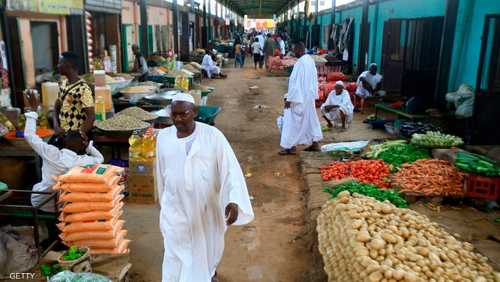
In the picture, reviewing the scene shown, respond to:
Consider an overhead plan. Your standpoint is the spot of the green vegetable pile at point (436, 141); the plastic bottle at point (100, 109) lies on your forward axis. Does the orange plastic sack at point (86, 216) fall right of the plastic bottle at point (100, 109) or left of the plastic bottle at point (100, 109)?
left

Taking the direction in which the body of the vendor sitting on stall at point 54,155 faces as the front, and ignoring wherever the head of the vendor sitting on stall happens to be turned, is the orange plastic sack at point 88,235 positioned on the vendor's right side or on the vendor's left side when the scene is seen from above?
on the vendor's right side

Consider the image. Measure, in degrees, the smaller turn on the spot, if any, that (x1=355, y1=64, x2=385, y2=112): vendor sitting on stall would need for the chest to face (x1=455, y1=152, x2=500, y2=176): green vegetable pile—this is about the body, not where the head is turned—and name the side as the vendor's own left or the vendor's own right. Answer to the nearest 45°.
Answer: approximately 45° to the vendor's own left

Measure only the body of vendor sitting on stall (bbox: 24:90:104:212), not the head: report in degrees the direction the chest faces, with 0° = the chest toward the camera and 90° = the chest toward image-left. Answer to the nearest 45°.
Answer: approximately 225°

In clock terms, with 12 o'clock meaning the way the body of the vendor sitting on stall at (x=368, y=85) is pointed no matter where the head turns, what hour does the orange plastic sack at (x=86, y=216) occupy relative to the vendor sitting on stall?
The orange plastic sack is roughly at 11 o'clock from the vendor sitting on stall.

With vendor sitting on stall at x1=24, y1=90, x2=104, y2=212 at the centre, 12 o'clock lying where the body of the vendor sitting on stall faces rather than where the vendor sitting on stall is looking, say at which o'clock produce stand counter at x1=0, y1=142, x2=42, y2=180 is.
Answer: The produce stand counter is roughly at 10 o'clock from the vendor sitting on stall.

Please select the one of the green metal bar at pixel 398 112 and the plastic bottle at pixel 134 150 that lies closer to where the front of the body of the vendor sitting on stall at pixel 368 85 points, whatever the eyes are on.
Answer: the plastic bottle

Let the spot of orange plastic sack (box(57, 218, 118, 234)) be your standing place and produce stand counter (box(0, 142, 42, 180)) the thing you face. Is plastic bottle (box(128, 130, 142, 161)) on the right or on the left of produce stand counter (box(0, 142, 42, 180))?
right
